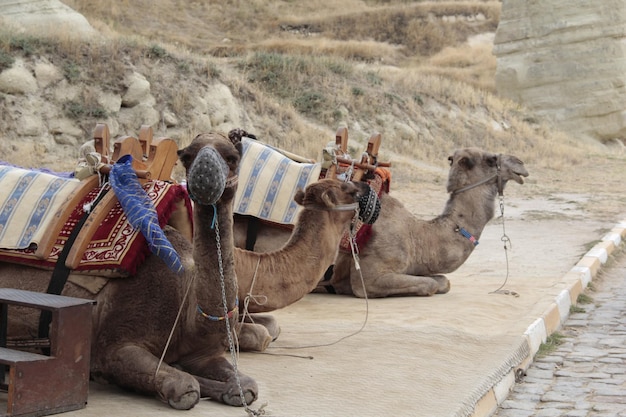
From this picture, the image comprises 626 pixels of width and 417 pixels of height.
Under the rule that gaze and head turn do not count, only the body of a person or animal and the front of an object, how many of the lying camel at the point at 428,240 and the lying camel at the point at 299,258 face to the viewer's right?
2

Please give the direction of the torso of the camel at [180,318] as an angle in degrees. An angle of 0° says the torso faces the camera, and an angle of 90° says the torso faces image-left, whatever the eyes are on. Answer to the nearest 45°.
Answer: approximately 315°

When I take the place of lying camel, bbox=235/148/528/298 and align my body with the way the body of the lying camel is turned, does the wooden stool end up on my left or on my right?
on my right

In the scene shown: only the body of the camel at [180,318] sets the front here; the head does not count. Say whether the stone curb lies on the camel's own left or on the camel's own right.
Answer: on the camel's own left

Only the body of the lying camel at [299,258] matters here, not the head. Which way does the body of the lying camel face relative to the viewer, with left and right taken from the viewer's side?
facing to the right of the viewer

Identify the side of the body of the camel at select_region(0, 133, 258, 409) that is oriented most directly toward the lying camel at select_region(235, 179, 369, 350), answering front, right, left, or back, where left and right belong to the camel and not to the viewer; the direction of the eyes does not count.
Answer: left

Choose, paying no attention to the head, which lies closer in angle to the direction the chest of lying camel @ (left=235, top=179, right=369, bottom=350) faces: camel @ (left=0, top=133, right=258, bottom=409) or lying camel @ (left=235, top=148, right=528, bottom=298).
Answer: the lying camel

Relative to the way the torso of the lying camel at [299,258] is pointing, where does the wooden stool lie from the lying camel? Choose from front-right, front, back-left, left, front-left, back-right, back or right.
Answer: back-right

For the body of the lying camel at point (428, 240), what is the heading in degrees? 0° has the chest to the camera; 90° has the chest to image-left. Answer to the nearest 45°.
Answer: approximately 270°
